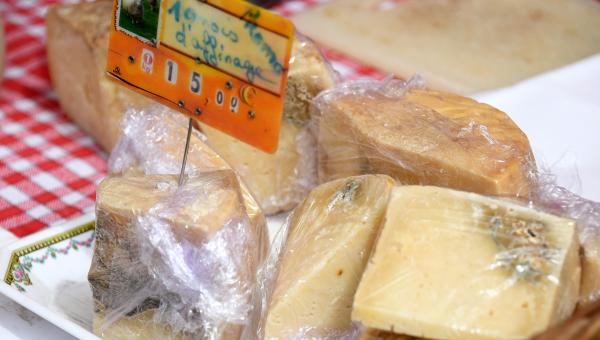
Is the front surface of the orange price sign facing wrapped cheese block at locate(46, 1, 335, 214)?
no

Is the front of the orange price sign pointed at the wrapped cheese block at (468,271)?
no

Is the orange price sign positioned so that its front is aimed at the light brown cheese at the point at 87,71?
no

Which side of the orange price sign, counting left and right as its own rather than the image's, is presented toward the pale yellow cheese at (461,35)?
back

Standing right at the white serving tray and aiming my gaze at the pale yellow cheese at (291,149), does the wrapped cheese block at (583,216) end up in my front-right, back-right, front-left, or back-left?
front-right

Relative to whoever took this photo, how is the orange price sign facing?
facing the viewer and to the left of the viewer

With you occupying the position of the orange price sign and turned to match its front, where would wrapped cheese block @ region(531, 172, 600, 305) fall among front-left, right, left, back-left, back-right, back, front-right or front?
back-left

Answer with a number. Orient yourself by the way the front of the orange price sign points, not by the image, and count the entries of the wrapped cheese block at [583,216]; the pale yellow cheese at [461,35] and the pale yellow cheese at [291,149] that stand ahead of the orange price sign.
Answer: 0

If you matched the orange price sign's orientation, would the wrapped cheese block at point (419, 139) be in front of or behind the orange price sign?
behind

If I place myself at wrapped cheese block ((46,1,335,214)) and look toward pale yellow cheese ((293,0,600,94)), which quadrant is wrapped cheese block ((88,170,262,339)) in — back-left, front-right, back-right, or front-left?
back-right
